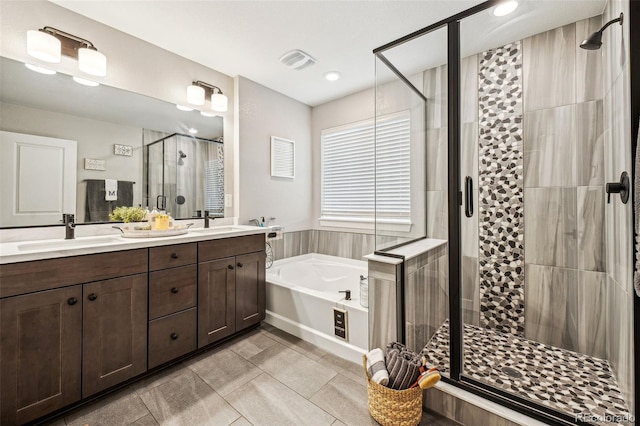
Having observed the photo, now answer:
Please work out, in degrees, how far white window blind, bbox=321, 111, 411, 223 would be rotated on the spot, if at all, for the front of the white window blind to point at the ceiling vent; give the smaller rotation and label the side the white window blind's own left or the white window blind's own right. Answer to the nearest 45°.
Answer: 0° — it already faces it

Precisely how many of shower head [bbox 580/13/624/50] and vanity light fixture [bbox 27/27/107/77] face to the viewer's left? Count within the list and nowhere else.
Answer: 1

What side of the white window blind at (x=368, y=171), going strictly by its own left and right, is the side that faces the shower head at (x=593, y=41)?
left

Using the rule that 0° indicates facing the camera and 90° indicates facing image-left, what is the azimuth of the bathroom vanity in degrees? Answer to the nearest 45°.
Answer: approximately 315°

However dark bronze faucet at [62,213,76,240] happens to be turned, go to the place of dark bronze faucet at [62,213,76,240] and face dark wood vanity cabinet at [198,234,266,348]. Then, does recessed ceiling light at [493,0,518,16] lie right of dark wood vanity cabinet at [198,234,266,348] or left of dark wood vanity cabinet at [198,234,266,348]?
right

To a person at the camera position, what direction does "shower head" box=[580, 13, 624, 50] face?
facing to the left of the viewer
